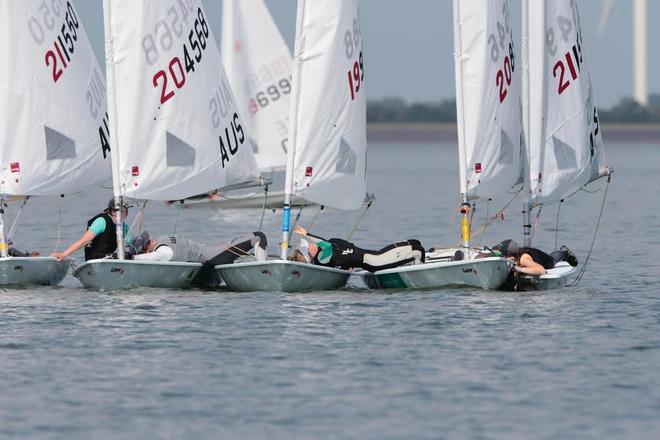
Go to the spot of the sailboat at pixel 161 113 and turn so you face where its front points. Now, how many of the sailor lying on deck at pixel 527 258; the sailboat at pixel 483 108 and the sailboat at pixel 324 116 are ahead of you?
0

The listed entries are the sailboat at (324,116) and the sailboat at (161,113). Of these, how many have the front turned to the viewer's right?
0

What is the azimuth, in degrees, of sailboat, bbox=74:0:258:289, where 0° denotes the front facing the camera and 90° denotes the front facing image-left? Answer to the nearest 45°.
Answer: approximately 45°

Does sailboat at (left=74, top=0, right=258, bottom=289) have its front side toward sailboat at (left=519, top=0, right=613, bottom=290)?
no

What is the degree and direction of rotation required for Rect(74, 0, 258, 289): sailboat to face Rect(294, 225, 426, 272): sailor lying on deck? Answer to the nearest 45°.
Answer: approximately 135° to its left

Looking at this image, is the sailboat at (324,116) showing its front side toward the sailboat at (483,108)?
no
